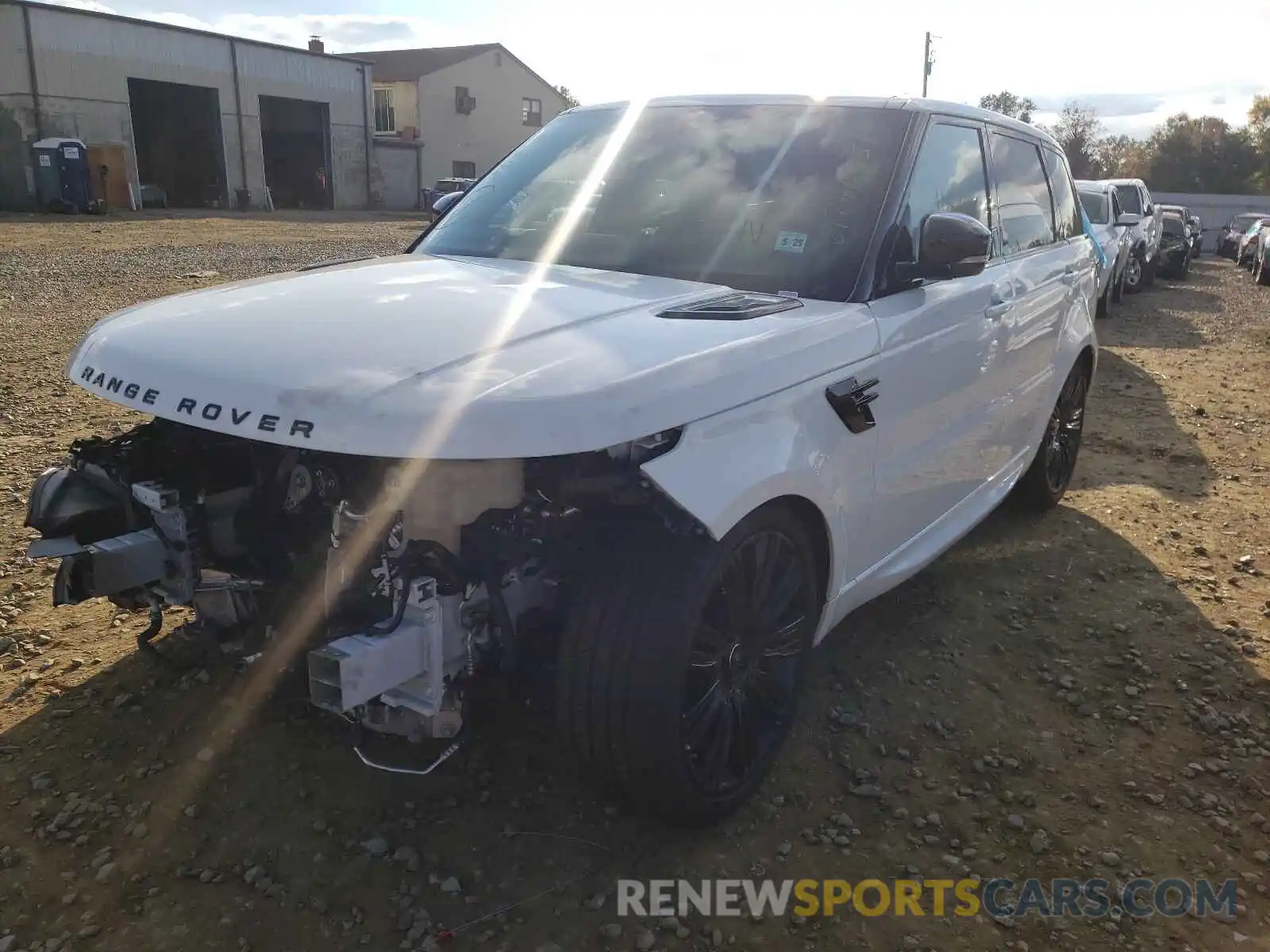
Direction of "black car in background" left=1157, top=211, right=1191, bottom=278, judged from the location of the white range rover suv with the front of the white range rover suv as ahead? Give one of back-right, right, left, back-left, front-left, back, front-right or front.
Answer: back

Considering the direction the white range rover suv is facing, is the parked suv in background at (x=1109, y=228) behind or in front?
behind

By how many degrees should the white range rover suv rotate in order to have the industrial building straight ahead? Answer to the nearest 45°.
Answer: approximately 135° to its right

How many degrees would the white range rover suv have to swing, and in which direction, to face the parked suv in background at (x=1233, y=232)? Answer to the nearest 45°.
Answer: approximately 180°

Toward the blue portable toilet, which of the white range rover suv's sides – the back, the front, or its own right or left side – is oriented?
right

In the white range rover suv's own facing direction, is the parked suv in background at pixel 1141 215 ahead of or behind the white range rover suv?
behind

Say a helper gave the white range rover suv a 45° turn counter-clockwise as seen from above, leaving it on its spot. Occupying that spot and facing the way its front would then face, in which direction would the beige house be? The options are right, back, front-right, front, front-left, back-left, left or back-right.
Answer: back

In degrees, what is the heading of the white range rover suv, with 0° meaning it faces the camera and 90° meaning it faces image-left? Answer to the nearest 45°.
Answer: approximately 45°

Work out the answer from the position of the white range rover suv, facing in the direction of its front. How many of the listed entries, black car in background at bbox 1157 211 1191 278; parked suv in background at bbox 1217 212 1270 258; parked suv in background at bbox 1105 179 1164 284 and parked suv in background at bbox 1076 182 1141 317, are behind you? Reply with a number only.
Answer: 4

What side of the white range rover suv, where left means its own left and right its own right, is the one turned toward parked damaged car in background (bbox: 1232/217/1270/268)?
back
